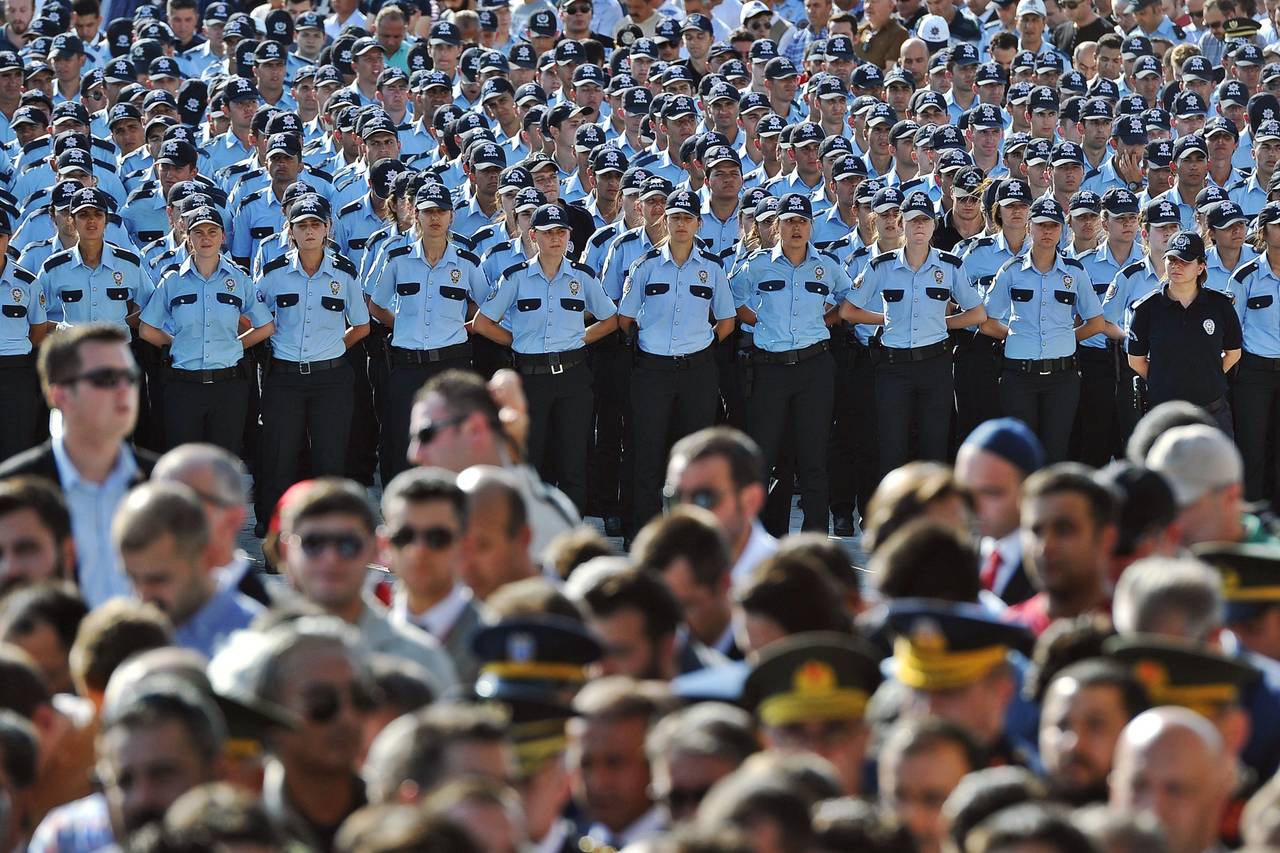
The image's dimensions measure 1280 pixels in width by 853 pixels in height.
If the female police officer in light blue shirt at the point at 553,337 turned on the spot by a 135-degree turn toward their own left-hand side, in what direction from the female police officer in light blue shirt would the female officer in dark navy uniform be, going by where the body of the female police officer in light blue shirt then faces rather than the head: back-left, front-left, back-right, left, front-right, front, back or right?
front-right

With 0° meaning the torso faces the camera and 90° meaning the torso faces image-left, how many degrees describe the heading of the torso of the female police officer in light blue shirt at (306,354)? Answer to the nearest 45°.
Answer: approximately 0°

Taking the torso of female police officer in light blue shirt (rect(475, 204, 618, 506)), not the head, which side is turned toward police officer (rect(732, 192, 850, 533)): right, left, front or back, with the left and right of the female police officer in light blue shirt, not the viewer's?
left

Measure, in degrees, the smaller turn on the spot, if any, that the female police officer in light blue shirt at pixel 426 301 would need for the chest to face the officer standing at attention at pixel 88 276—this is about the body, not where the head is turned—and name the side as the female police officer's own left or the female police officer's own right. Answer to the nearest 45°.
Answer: approximately 90° to the female police officer's own right

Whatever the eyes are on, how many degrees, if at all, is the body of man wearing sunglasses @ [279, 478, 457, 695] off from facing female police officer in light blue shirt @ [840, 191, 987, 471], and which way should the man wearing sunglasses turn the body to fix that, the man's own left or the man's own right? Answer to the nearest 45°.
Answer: approximately 135° to the man's own left

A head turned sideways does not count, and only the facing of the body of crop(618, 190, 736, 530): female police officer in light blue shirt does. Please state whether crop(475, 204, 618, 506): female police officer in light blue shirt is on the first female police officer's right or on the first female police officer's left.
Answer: on the first female police officer's right

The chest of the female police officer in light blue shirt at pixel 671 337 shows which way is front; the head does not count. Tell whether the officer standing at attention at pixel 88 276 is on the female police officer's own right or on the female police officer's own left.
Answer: on the female police officer's own right

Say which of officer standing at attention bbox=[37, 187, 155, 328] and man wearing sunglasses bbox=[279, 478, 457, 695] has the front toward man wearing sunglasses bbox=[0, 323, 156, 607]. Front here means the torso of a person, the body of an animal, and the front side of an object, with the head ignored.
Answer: the officer standing at attention

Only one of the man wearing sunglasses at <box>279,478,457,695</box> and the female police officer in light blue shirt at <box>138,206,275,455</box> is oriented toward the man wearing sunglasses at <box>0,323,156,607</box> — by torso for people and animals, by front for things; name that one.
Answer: the female police officer in light blue shirt

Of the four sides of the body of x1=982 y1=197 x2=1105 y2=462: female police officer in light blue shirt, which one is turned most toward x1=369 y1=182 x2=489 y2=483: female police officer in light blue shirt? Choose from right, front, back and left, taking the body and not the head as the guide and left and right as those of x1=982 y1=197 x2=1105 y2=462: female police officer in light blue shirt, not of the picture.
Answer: right

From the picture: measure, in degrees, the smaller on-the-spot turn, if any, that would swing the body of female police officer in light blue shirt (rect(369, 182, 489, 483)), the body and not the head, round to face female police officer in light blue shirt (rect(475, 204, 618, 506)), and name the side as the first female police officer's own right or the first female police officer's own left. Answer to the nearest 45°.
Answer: approximately 90° to the first female police officer's own left
